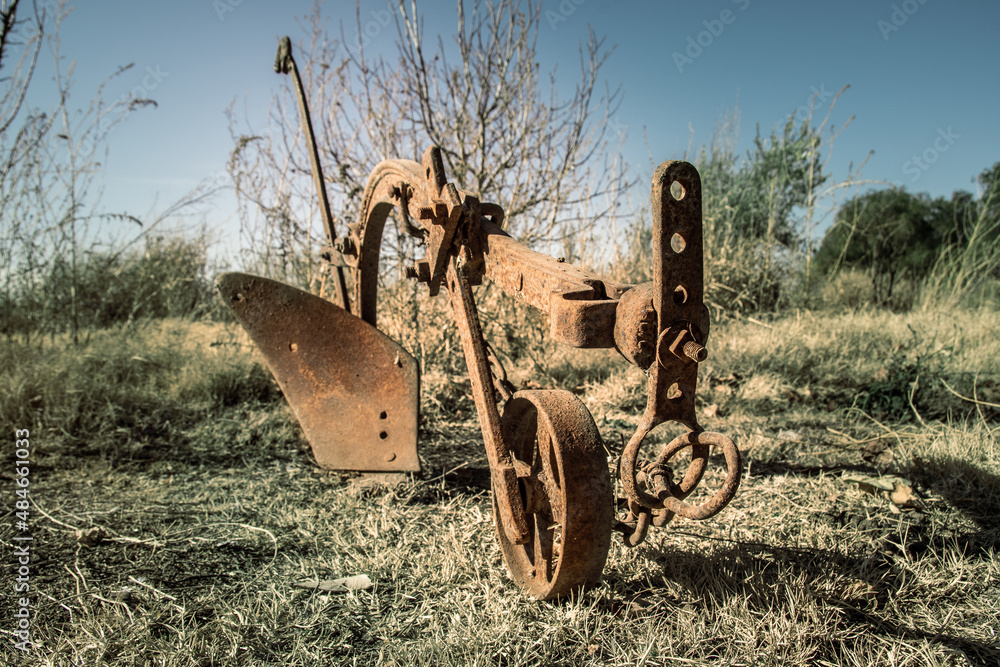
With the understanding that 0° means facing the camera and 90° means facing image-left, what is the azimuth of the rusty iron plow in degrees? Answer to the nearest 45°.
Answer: approximately 315°
